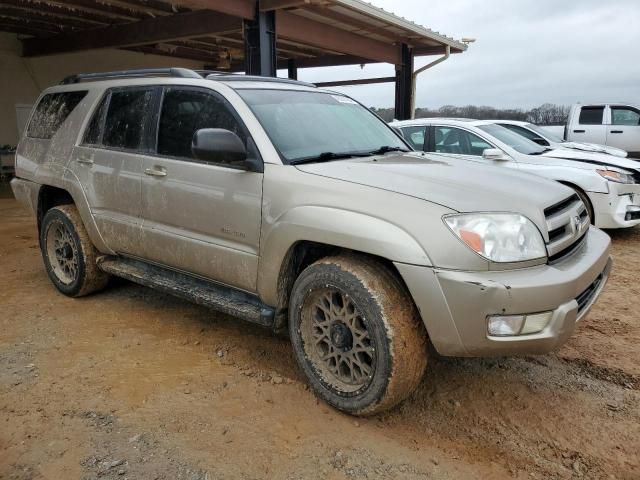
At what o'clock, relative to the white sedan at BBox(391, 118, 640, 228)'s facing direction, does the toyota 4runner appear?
The toyota 4runner is roughly at 2 o'clock from the white sedan.

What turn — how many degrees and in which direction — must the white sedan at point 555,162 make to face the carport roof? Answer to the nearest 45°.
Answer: approximately 135° to its right

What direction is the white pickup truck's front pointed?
to the viewer's right

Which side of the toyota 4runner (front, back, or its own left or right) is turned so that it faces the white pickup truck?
left

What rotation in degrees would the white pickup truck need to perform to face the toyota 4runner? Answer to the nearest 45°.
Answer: approximately 90° to its right

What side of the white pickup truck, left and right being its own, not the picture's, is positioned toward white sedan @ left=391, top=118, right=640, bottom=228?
right

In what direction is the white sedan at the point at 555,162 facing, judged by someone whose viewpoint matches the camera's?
facing the viewer and to the right of the viewer

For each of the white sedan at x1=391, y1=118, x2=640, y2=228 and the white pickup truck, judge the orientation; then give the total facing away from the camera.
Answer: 0

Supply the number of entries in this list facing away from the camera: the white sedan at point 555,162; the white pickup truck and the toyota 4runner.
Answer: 0
